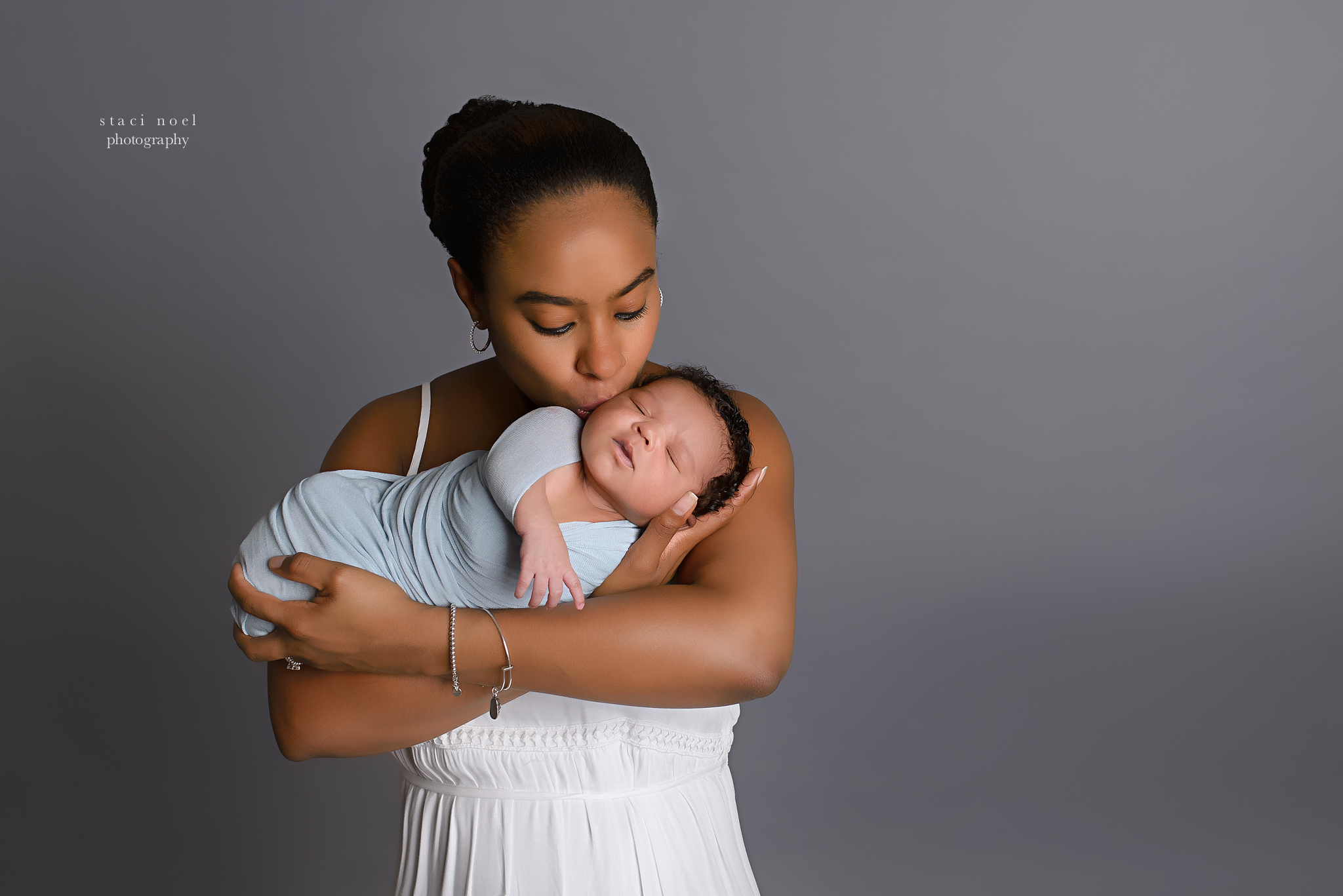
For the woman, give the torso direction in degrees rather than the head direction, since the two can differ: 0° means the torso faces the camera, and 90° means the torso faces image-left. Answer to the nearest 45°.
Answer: approximately 0°
